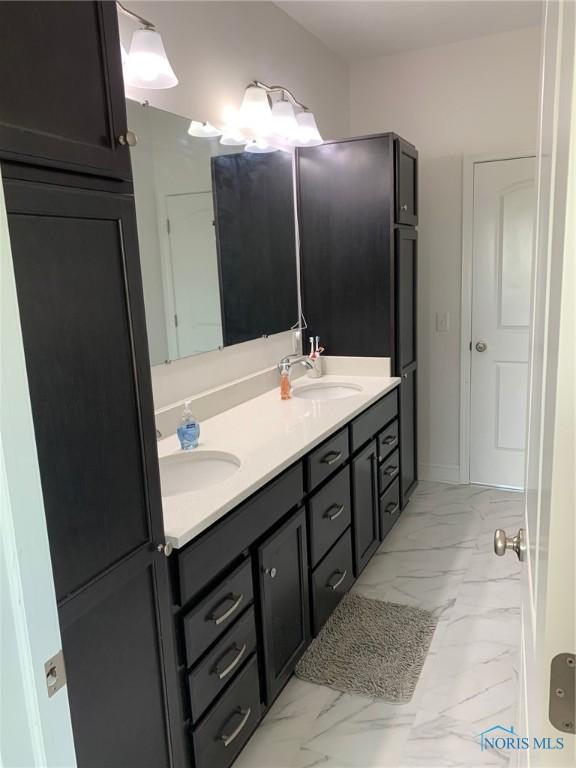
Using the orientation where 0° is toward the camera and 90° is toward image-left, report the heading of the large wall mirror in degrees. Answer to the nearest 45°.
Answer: approximately 315°

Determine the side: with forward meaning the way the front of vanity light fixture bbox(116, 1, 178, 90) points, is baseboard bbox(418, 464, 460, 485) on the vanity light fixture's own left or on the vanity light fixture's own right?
on the vanity light fixture's own left

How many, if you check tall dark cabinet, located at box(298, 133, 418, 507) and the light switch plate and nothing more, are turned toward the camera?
1

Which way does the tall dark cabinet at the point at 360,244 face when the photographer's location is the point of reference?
facing to the right of the viewer
